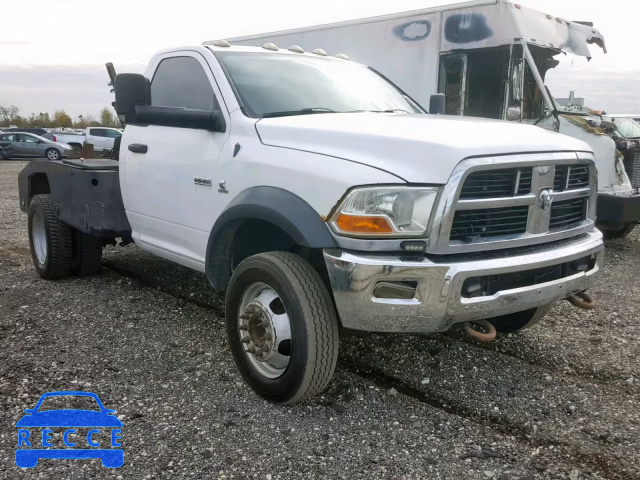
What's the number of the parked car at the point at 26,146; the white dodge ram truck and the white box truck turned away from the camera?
0

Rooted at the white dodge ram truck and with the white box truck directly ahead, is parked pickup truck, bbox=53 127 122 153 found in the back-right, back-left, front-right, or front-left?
front-left

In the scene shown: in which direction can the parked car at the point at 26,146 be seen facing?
to the viewer's right

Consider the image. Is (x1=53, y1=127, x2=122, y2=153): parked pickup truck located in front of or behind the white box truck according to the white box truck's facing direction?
behind

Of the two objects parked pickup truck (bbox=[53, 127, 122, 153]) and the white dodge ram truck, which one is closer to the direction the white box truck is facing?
the white dodge ram truck

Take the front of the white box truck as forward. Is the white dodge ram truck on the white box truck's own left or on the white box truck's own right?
on the white box truck's own right

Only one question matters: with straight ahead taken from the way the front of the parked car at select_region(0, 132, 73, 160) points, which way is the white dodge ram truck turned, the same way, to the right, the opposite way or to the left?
to the right

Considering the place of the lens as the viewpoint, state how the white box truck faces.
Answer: facing the viewer and to the right of the viewer

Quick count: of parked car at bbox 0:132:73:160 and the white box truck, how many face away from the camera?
0
